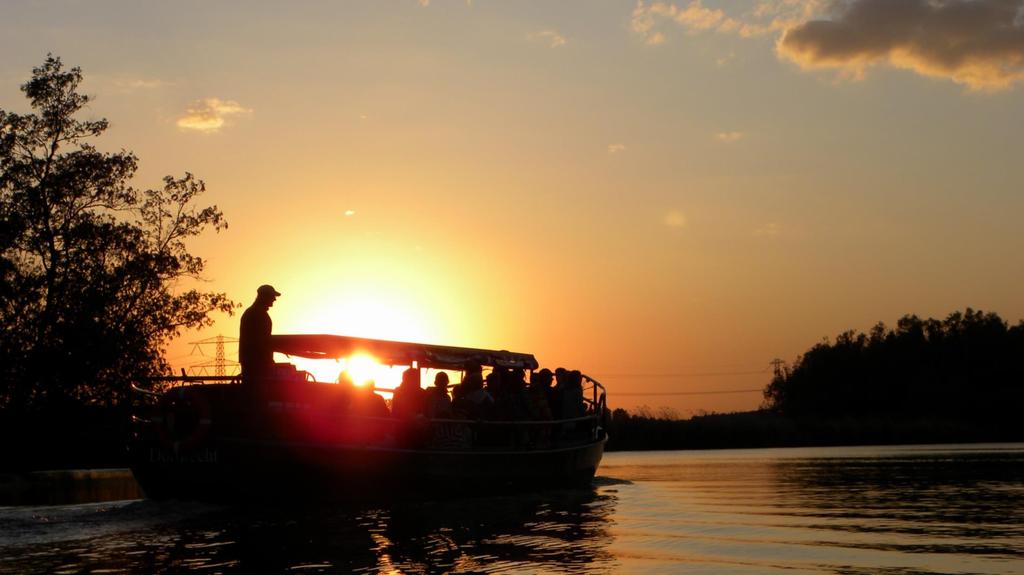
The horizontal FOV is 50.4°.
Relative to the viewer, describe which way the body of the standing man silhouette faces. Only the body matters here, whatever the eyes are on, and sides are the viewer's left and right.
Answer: facing to the right of the viewer

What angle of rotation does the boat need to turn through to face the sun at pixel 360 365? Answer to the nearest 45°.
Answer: approximately 45° to its left

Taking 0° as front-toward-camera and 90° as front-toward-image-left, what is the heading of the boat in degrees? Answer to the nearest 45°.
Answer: approximately 225°

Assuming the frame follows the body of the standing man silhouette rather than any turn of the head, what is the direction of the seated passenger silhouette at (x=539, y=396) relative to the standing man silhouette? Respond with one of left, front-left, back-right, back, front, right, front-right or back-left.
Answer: front-left

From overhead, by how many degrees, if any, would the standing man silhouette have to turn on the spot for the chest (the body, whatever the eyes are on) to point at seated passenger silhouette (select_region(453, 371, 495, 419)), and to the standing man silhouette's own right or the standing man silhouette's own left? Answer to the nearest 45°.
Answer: approximately 45° to the standing man silhouette's own left

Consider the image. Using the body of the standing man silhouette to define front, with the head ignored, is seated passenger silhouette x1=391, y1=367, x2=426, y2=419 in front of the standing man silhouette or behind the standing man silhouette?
in front

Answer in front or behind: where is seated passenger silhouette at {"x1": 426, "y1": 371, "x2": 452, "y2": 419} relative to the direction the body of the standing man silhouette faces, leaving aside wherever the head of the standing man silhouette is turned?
in front
